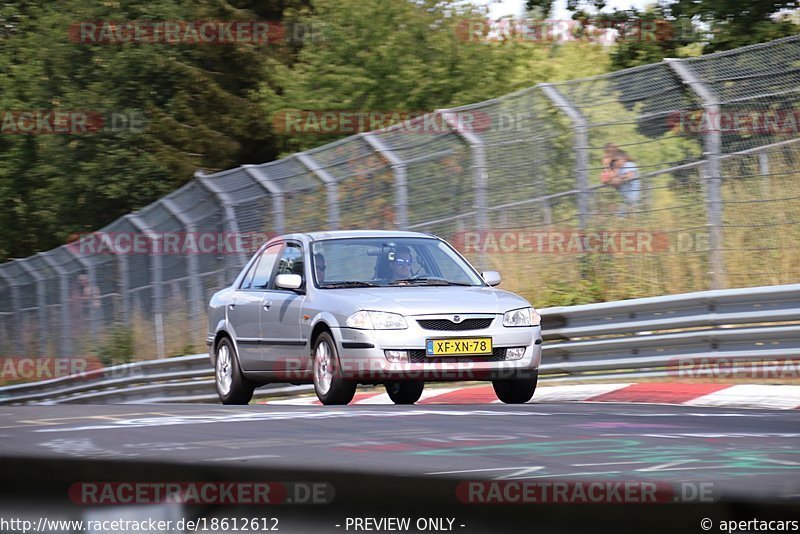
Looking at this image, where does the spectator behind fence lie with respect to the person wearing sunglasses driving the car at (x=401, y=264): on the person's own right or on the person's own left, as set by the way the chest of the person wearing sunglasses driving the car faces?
on the person's own left

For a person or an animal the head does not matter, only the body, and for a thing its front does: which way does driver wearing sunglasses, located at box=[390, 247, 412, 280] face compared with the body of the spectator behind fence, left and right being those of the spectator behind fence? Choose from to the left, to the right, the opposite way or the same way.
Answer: to the left

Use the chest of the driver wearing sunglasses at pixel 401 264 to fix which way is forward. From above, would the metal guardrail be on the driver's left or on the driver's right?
on the driver's left

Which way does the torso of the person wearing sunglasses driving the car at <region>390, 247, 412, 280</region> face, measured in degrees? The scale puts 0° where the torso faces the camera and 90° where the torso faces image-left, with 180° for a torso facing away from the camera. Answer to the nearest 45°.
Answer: approximately 315°

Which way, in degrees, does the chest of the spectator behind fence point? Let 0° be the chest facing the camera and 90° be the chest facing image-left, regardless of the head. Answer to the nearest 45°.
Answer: approximately 45°
